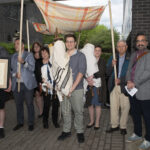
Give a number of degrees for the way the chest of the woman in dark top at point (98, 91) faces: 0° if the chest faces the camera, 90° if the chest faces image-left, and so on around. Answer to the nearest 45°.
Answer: approximately 45°

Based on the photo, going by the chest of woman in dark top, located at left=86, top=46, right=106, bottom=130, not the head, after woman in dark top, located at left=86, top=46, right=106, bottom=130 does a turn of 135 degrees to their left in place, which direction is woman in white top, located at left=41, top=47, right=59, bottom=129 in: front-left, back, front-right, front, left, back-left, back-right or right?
back
